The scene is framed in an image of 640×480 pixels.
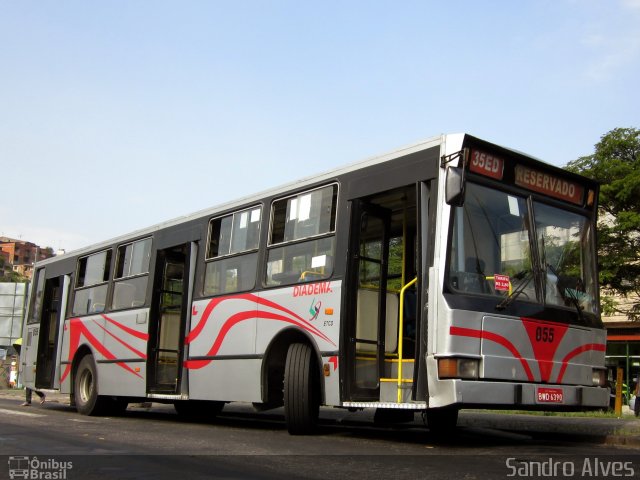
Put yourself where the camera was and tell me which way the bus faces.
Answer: facing the viewer and to the right of the viewer

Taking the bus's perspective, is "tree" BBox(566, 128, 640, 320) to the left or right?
on its left
